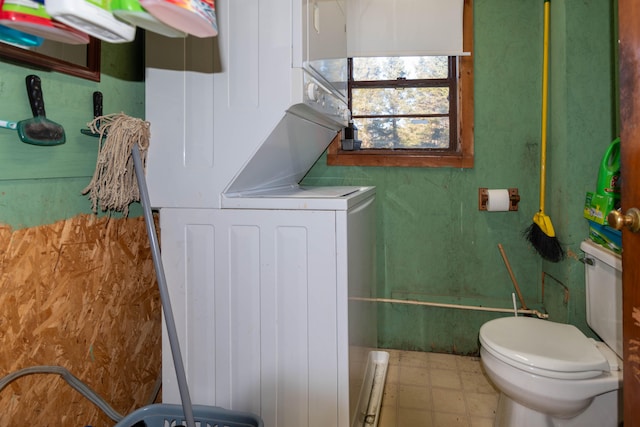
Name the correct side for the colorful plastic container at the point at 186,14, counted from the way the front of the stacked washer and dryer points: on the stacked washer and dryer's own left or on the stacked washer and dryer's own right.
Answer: on the stacked washer and dryer's own right

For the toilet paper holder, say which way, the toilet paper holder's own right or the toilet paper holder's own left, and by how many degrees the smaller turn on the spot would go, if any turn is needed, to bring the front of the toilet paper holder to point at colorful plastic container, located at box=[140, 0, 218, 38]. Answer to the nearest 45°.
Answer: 0° — it already faces it
